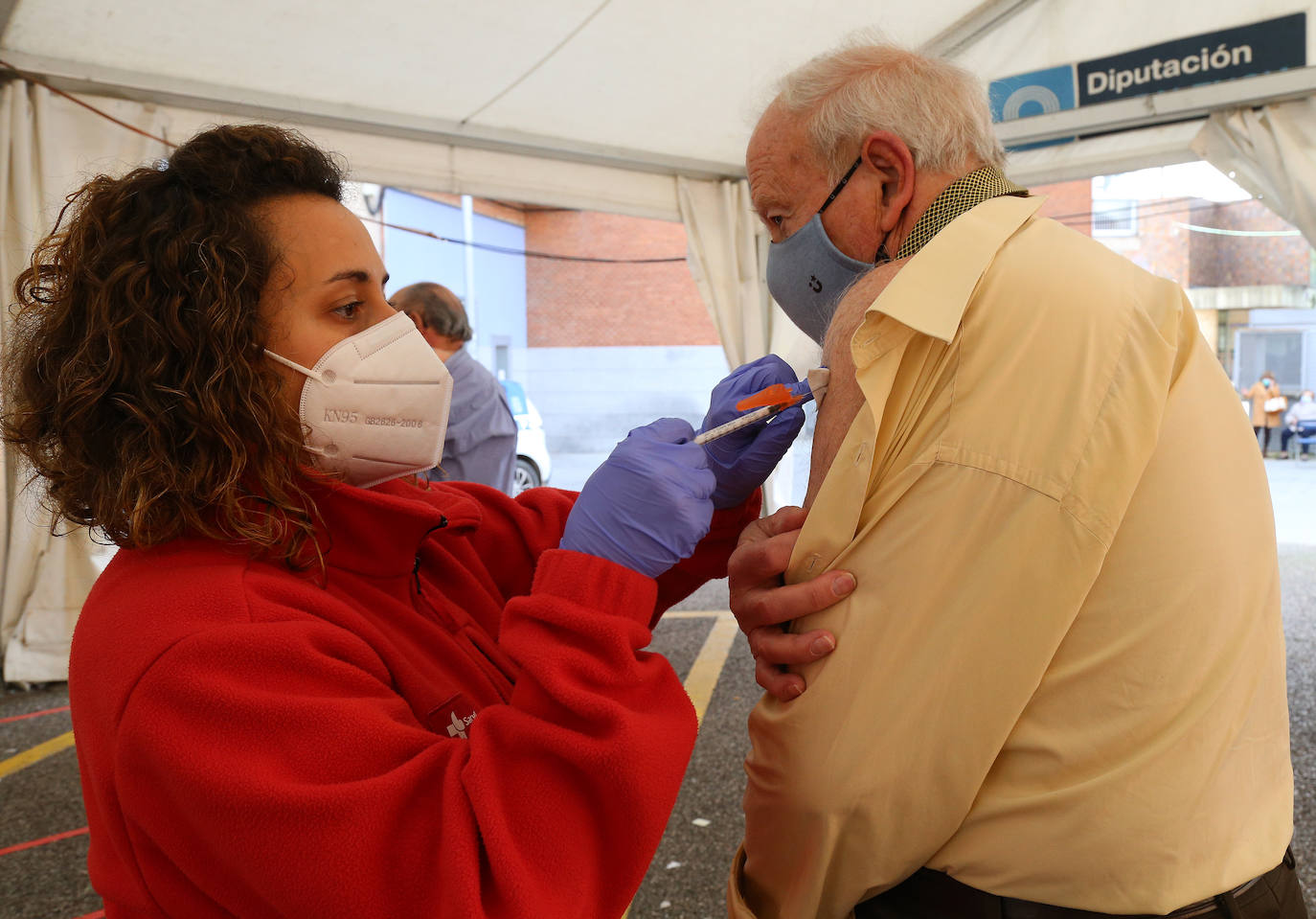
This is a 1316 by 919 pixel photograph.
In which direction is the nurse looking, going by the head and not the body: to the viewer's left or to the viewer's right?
to the viewer's right

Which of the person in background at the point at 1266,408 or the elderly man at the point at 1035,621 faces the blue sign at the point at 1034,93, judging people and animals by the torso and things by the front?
the person in background

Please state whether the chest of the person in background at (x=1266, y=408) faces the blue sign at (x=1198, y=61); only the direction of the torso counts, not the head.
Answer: yes

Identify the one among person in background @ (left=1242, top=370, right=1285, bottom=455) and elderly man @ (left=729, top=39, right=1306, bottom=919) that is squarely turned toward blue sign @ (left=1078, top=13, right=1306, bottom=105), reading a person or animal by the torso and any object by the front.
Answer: the person in background

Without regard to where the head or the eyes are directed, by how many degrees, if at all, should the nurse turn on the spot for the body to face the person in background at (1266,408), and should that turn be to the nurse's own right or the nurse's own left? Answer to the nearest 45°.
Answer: approximately 45° to the nurse's own left

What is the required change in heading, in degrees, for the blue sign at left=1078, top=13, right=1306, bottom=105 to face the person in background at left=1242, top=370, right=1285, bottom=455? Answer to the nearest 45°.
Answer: approximately 135° to its right

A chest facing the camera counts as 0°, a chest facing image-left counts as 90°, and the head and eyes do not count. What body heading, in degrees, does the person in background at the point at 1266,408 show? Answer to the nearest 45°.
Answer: approximately 0°

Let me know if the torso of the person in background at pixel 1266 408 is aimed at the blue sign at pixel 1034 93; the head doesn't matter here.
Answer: yes

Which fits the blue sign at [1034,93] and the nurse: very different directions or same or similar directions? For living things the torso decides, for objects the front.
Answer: very different directions

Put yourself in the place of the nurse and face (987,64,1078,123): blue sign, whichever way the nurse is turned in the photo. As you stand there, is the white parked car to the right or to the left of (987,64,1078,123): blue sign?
left

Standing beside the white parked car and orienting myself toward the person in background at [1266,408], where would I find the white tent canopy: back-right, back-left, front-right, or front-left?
back-right

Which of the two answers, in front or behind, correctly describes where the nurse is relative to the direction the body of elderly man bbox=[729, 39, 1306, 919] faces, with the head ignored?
in front
